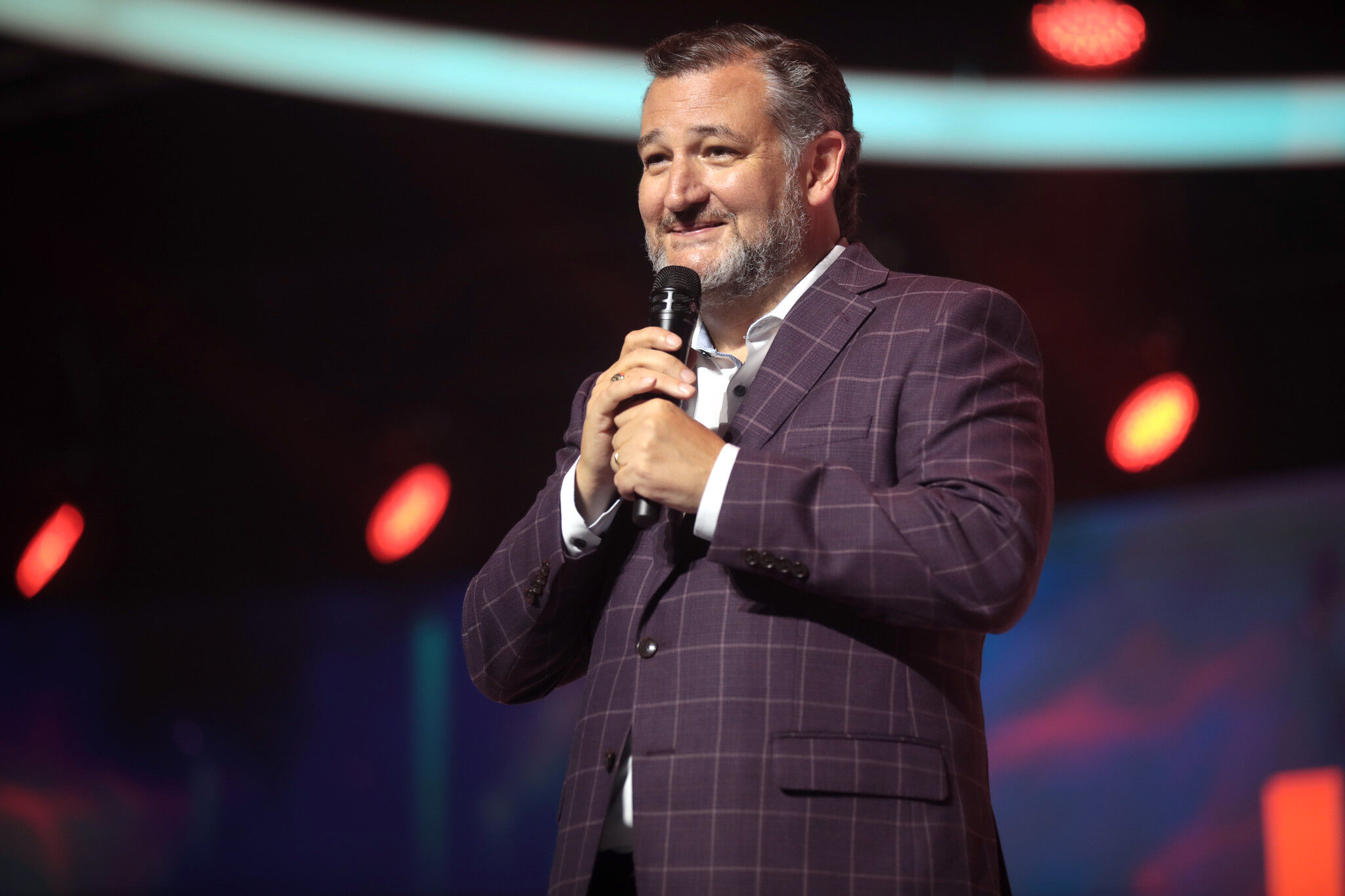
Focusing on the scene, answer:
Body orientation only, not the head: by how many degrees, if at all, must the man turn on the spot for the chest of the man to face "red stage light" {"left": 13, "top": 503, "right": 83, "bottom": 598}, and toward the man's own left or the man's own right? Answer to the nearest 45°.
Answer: approximately 90° to the man's own right

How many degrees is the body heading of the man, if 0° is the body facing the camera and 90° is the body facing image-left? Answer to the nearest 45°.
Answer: approximately 45°

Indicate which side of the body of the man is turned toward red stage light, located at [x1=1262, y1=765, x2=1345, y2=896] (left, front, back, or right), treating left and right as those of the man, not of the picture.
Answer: back

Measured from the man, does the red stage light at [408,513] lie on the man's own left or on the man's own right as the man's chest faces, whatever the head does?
on the man's own right

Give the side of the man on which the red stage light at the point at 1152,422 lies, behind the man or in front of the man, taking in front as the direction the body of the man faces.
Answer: behind

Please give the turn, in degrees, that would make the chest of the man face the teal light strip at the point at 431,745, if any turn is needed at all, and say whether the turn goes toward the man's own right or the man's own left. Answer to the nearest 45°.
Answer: approximately 135° to the man's own right
